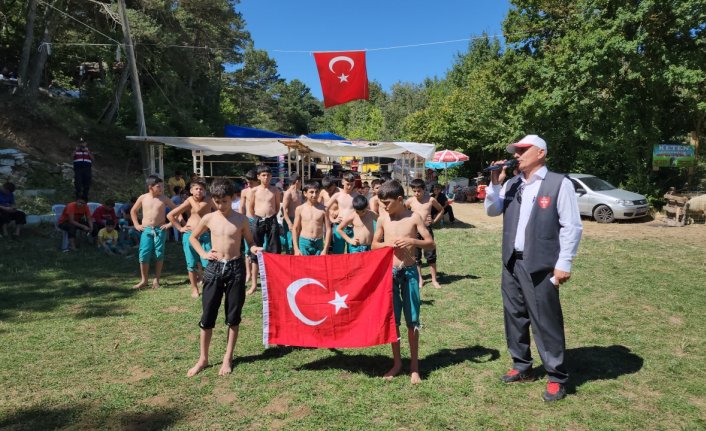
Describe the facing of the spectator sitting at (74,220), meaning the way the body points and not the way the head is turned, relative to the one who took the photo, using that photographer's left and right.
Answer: facing the viewer and to the right of the viewer

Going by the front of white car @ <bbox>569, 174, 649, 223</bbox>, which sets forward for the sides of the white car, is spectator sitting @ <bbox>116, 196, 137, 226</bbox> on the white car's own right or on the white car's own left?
on the white car's own right

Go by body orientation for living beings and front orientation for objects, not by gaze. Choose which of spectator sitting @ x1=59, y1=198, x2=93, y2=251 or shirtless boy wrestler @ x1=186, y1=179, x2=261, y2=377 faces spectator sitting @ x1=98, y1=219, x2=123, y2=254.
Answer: spectator sitting @ x1=59, y1=198, x2=93, y2=251

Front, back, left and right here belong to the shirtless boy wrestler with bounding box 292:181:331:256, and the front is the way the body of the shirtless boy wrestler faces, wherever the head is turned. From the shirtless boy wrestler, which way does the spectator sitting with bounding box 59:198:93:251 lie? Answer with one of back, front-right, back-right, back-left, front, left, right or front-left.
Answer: back-right

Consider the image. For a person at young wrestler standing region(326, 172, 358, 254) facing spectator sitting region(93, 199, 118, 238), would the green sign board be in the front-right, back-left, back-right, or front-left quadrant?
back-right

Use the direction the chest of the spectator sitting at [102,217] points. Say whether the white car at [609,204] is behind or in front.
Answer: in front

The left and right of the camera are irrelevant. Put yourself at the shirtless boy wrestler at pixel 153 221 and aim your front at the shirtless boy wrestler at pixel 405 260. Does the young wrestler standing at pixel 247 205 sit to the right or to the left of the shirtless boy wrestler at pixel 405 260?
left

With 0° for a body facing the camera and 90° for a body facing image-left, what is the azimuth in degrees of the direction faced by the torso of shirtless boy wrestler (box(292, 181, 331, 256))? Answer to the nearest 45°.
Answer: approximately 0°
